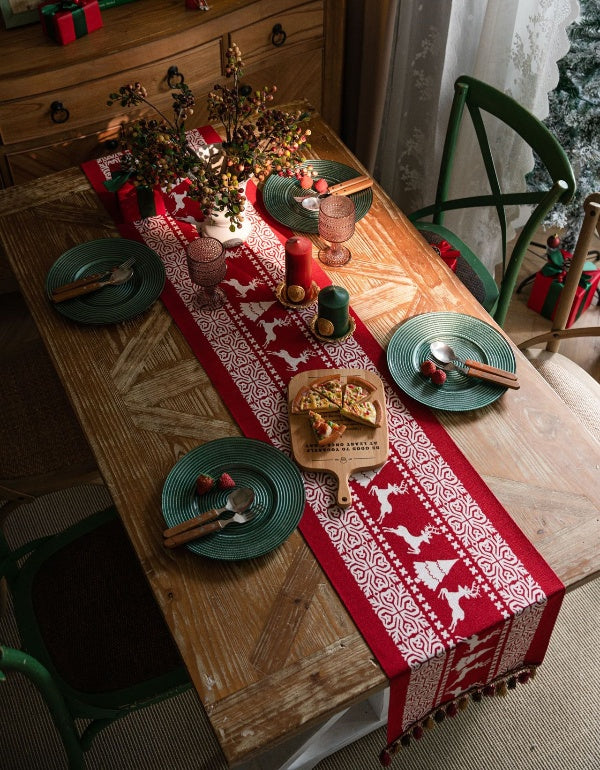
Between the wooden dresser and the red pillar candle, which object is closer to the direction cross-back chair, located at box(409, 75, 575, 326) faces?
the red pillar candle

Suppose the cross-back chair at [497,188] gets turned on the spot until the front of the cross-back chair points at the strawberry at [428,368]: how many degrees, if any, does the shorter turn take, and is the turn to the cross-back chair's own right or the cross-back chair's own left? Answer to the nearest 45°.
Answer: approximately 45° to the cross-back chair's own left

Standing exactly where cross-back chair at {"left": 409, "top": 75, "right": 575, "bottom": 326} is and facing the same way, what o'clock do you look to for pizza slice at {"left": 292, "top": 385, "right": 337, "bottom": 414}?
The pizza slice is roughly at 11 o'clock from the cross-back chair.

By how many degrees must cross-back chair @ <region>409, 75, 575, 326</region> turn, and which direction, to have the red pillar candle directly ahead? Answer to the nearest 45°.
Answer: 0° — it already faces it

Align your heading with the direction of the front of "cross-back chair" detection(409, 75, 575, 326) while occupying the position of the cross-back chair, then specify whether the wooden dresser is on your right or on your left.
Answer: on your right

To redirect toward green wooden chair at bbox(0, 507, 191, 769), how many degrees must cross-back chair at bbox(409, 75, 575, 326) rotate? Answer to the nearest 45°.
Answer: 0° — it already faces it

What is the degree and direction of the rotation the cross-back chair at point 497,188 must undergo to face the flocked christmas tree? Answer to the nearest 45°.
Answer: approximately 135° to its right

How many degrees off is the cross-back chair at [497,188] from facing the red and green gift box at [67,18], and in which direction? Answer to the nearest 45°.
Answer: approximately 45° to its right

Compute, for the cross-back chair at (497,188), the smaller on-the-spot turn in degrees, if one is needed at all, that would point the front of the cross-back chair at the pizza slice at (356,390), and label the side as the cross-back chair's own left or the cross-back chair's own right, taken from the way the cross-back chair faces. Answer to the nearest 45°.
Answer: approximately 45° to the cross-back chair's own left

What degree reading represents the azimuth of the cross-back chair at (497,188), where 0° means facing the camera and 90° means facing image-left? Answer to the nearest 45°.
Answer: approximately 45°
